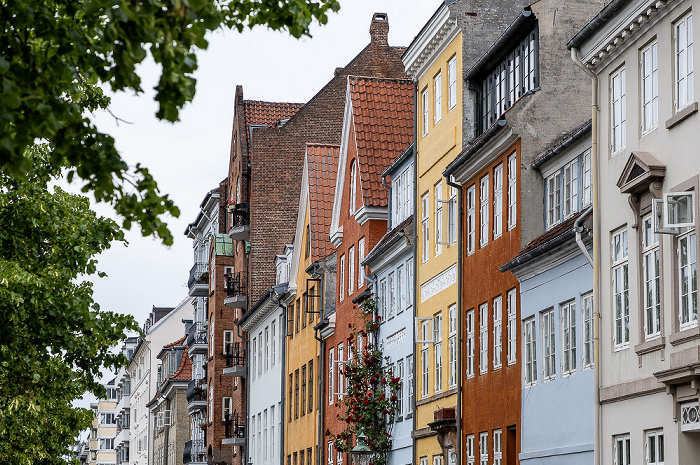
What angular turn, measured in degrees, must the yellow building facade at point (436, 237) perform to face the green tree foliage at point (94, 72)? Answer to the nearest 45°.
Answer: approximately 90° to its left

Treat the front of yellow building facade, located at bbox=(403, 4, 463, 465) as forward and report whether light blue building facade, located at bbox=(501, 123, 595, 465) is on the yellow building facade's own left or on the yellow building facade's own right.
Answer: on the yellow building facade's own left

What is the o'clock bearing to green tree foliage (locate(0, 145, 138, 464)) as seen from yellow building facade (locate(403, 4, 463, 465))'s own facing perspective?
The green tree foliage is roughly at 10 o'clock from the yellow building facade.

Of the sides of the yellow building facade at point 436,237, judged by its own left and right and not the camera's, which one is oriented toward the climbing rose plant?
right

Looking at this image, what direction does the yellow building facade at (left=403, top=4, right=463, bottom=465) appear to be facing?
to the viewer's left
